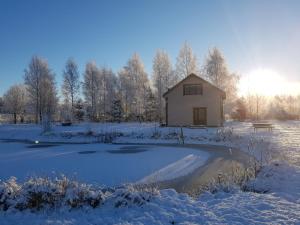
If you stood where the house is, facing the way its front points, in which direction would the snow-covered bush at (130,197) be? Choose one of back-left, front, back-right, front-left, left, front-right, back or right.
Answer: front

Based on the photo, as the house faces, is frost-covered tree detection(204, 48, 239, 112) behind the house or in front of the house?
behind

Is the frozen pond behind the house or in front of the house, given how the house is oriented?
in front

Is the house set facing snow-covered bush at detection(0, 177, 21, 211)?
yes

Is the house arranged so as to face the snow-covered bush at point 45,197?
yes

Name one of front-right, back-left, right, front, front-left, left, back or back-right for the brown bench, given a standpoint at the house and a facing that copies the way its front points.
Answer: front-left

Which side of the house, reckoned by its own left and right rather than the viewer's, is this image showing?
front

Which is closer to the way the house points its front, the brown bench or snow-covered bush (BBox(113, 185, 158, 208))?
the snow-covered bush

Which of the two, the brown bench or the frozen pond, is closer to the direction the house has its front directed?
the frozen pond
